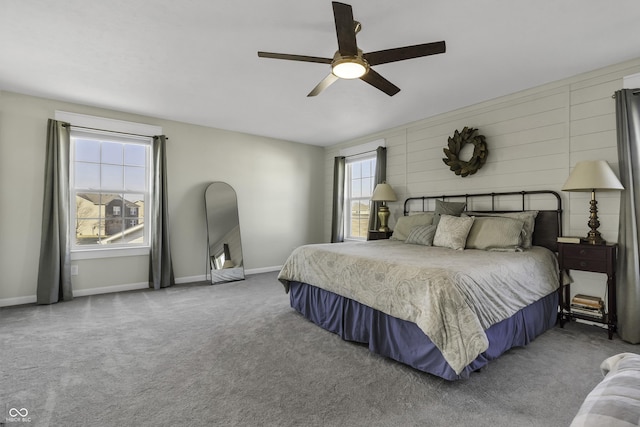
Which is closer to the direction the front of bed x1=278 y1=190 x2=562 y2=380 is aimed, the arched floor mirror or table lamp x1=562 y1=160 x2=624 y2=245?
the arched floor mirror

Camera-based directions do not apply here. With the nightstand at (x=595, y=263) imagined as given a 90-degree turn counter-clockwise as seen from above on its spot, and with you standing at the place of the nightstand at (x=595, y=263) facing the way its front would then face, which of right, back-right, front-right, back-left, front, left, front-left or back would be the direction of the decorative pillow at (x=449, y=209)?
back-right

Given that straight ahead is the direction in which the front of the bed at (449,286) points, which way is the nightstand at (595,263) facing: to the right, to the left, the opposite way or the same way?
the same way

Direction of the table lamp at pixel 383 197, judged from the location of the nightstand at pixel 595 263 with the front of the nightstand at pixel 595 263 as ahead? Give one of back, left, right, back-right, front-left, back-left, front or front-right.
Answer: front-right

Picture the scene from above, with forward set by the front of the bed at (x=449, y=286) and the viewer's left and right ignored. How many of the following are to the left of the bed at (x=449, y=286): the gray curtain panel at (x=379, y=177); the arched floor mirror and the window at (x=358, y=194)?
0

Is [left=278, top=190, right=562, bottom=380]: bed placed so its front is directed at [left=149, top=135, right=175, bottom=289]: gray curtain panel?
no

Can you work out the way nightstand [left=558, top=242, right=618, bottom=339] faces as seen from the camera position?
facing the viewer and to the left of the viewer

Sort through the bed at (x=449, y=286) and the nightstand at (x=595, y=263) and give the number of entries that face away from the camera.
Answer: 0

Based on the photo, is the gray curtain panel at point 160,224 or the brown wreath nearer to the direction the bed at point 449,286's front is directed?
the gray curtain panel

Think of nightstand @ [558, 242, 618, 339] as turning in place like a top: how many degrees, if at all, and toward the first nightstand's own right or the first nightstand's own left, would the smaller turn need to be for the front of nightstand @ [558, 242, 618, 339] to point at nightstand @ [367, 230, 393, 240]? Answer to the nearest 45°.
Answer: approximately 45° to the first nightstand's own right
